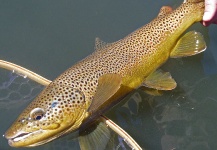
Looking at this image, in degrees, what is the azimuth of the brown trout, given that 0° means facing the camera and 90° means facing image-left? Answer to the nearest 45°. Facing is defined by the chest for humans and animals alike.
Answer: approximately 45°
